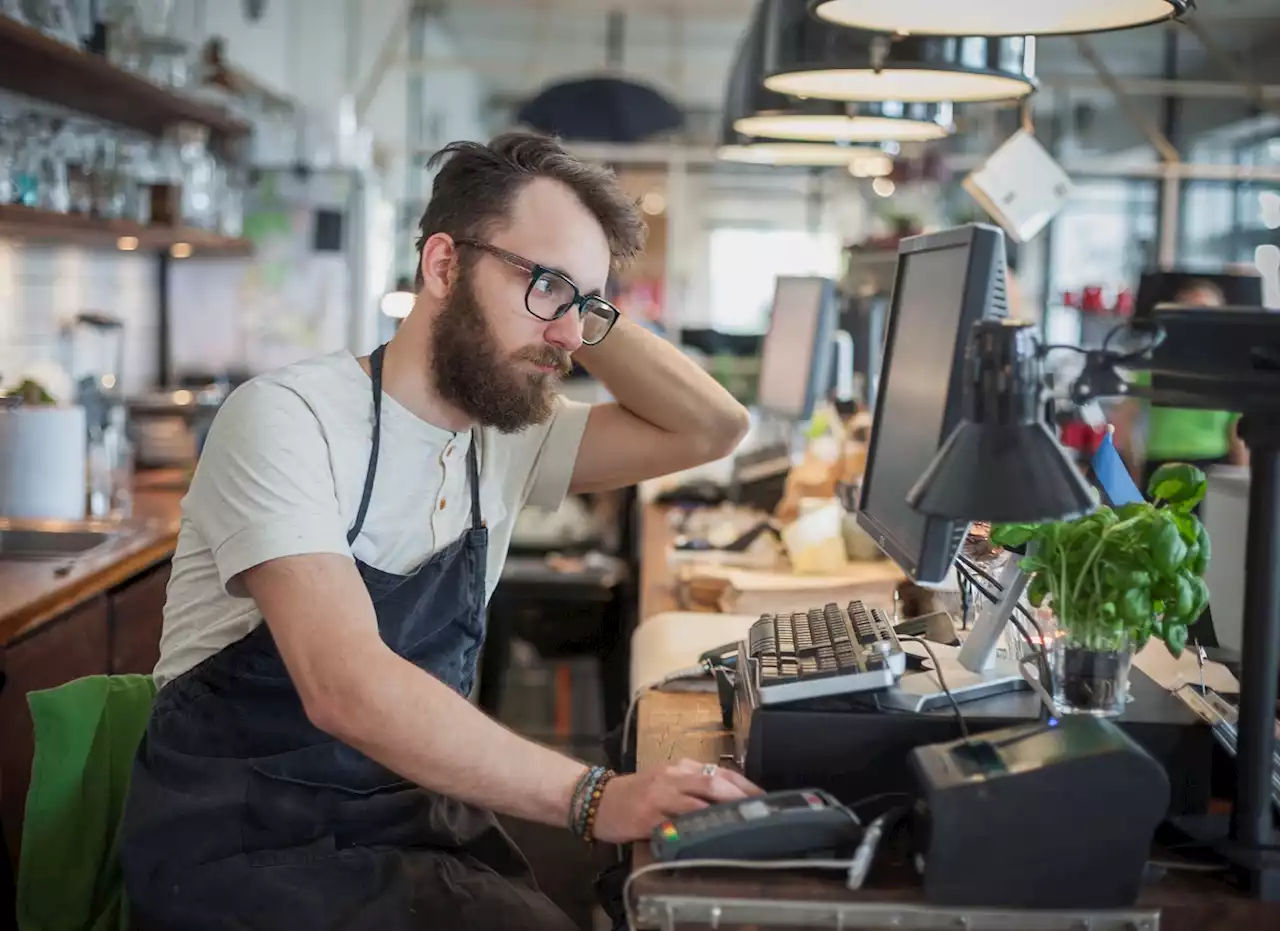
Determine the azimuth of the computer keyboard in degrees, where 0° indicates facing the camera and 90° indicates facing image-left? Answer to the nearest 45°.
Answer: approximately 90°

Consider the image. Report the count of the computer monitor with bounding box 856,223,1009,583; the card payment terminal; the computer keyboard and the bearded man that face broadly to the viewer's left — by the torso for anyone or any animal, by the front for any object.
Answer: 3

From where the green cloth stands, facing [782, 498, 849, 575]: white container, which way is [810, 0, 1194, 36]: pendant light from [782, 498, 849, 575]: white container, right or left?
right

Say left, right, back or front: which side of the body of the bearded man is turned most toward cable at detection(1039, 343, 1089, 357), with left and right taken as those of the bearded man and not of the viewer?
front

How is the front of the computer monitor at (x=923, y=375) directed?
to the viewer's left

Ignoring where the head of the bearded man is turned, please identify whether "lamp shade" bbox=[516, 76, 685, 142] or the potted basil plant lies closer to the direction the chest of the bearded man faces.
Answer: the potted basil plant

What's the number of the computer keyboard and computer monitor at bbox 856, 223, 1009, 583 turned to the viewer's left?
2

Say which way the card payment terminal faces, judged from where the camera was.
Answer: facing to the left of the viewer

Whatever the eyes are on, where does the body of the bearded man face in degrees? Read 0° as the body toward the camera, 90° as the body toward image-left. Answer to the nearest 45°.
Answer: approximately 315°

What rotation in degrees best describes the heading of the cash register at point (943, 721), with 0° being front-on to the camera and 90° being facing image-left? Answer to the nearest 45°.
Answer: approximately 90°

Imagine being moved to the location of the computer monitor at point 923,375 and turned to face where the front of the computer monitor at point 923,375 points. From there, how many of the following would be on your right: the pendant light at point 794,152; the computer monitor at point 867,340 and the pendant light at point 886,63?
3

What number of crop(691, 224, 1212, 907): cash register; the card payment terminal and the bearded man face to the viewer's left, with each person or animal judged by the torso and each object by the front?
2
